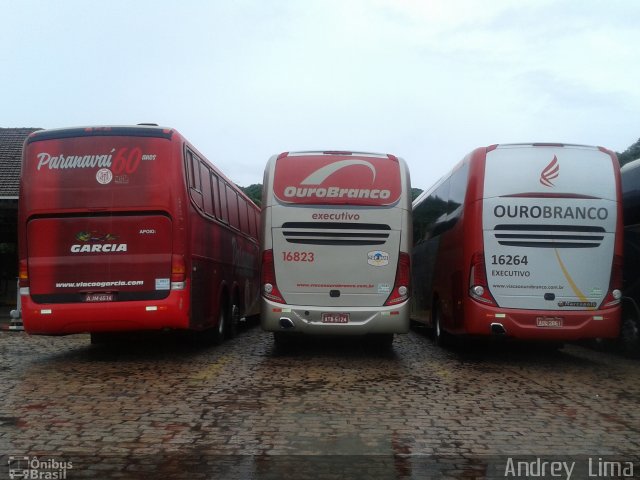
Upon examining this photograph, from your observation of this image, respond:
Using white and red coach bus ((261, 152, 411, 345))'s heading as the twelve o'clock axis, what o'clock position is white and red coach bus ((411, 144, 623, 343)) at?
white and red coach bus ((411, 144, 623, 343)) is roughly at 3 o'clock from white and red coach bus ((261, 152, 411, 345)).

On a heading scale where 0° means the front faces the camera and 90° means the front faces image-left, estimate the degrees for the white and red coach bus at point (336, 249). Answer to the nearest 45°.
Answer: approximately 180°

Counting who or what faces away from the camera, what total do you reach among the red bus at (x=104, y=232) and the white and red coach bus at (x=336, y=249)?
2

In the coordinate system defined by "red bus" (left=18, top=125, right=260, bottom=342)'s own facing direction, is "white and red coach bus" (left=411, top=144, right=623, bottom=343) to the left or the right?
on its right

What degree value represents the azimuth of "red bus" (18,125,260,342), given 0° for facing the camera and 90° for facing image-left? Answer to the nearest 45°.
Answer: approximately 180°

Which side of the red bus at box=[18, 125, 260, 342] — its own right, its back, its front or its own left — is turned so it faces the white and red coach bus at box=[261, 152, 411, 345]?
right

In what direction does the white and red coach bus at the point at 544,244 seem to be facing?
away from the camera
